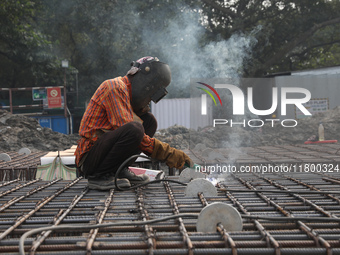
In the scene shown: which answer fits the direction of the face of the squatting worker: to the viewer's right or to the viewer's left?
to the viewer's right

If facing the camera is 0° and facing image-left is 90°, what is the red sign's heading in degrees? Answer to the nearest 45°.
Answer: approximately 0°

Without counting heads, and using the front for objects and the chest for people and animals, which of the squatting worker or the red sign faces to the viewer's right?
the squatting worker

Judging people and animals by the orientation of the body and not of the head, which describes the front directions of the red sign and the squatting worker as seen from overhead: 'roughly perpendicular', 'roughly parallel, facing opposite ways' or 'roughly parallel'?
roughly perpendicular

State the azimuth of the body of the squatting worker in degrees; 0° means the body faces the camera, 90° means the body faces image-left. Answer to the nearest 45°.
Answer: approximately 270°

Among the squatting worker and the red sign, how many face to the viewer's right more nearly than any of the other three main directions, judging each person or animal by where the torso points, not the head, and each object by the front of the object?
1

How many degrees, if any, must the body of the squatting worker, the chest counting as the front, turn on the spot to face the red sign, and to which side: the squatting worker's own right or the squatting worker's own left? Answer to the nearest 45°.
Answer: approximately 90° to the squatting worker's own left

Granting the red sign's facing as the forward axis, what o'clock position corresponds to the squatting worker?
The squatting worker is roughly at 12 o'clock from the red sign.

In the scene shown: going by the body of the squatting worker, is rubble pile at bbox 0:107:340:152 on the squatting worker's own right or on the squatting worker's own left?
on the squatting worker's own left

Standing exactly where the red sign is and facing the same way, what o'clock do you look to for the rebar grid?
The rebar grid is roughly at 12 o'clock from the red sign.
